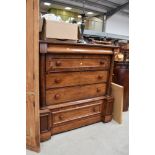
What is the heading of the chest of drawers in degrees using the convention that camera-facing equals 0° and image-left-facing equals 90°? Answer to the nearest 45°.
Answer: approximately 315°

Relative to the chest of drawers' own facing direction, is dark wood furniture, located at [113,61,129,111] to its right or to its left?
on its left

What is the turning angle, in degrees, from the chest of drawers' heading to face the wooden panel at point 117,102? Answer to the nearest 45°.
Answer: approximately 90° to its left

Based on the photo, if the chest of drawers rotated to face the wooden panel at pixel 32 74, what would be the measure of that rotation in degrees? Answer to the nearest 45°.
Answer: approximately 90° to its right
